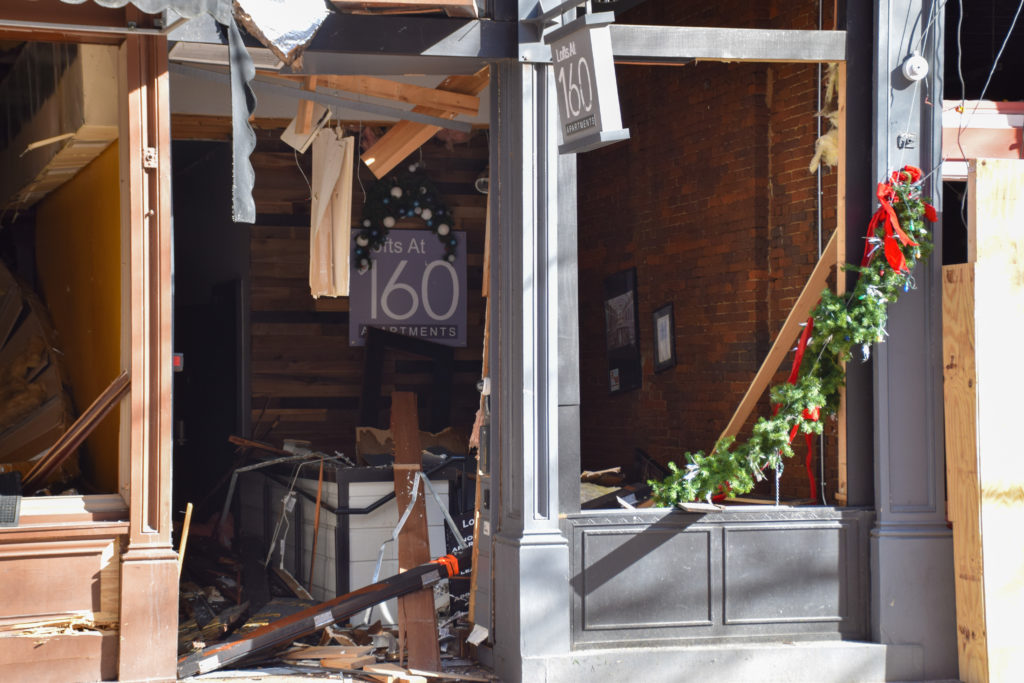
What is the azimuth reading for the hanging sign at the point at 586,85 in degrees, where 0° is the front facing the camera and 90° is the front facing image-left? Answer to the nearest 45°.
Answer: approximately 45°

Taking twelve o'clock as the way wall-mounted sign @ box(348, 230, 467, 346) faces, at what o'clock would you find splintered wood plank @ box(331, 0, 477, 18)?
The splintered wood plank is roughly at 12 o'clock from the wall-mounted sign.

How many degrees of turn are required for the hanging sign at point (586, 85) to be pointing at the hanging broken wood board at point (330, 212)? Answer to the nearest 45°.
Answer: approximately 90° to its right

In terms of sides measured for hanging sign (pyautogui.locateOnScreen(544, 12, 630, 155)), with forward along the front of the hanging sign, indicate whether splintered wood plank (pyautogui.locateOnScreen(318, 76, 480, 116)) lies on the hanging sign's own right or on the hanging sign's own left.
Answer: on the hanging sign's own right

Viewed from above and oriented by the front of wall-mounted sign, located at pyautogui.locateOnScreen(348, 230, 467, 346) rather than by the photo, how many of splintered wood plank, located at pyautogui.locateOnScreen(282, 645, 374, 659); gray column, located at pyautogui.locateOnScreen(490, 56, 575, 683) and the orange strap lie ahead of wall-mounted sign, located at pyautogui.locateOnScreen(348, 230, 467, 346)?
3

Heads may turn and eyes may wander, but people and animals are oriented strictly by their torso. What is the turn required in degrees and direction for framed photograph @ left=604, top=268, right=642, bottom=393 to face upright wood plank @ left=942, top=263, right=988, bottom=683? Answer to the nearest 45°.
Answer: approximately 90° to its left

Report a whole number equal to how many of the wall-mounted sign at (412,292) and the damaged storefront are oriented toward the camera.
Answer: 2

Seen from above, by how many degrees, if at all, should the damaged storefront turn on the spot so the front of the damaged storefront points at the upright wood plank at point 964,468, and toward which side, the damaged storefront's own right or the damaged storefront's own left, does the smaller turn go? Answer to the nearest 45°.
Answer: approximately 90° to the damaged storefront's own left

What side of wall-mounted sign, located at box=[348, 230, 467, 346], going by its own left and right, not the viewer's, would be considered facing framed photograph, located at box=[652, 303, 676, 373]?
left

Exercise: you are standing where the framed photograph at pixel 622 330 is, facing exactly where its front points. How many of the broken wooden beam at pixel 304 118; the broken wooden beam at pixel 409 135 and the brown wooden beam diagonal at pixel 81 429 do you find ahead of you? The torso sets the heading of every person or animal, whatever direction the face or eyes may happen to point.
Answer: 3

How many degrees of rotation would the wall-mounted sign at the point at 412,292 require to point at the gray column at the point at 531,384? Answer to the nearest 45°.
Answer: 0° — it already faces it

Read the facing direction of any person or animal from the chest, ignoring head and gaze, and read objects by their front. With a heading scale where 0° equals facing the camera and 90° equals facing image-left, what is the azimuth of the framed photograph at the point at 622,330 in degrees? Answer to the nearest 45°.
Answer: approximately 45°

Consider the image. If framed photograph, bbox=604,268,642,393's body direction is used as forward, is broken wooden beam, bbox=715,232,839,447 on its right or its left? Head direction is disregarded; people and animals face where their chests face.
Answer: on its left
